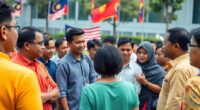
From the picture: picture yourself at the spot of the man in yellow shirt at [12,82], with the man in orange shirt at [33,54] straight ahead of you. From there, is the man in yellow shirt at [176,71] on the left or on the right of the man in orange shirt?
right

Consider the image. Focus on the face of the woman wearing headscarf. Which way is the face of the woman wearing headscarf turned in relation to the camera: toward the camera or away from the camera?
toward the camera

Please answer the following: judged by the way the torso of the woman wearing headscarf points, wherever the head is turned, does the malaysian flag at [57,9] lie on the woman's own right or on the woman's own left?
on the woman's own right

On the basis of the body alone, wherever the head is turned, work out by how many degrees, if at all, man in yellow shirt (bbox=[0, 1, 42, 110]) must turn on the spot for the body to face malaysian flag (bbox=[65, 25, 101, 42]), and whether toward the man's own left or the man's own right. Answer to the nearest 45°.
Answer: approximately 45° to the man's own left

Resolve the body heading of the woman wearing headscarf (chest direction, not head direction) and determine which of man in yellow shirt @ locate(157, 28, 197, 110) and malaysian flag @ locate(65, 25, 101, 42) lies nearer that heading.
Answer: the man in yellow shirt

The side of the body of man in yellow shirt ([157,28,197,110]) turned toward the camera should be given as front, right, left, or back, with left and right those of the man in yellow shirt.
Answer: left

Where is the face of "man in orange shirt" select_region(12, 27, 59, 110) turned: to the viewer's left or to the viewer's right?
to the viewer's right

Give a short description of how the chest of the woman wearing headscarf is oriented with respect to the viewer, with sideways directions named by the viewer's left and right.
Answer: facing the viewer and to the left of the viewer

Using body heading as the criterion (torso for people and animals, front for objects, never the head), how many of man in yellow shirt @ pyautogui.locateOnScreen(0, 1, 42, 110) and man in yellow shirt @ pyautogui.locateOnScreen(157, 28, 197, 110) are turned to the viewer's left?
1

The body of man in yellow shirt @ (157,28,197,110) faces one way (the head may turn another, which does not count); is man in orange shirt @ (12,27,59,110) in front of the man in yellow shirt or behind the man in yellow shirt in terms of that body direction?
in front

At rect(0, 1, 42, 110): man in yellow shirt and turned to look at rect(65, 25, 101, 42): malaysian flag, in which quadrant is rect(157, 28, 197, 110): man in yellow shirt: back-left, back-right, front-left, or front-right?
front-right

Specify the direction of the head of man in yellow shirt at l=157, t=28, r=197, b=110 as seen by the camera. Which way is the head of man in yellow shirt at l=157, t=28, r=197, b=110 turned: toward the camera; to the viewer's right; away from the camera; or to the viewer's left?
to the viewer's left

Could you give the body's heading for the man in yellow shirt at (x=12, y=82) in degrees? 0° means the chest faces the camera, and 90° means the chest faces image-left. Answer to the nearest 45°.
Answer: approximately 225°

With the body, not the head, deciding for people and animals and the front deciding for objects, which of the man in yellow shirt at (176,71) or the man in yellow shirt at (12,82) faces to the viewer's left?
the man in yellow shirt at (176,71)
